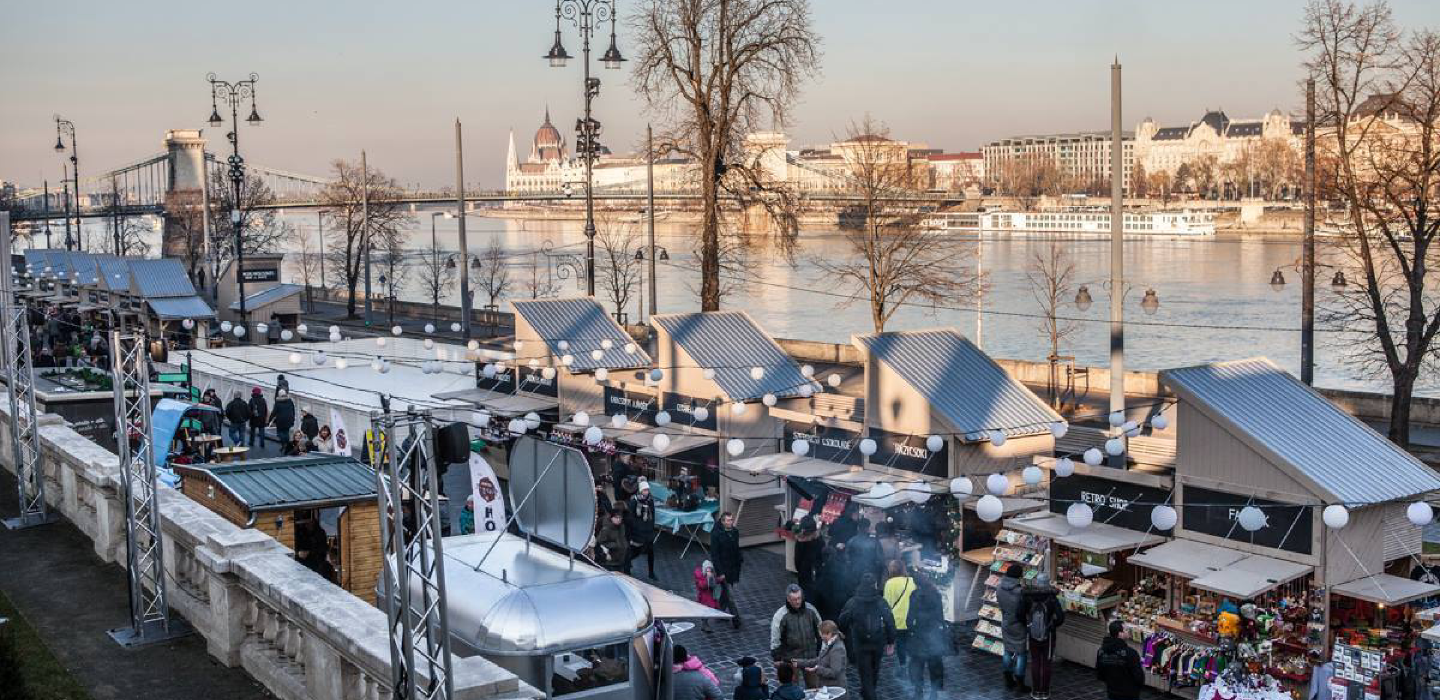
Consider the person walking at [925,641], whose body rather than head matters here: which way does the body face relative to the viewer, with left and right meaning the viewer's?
facing away from the viewer

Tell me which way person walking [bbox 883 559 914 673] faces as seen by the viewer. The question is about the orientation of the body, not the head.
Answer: away from the camera

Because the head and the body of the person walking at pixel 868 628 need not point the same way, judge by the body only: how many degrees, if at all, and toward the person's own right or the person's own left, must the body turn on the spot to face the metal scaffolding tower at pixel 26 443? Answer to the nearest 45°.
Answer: approximately 90° to the person's own left

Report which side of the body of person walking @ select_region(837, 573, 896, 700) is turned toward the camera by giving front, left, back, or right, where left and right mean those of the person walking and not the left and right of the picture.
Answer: back

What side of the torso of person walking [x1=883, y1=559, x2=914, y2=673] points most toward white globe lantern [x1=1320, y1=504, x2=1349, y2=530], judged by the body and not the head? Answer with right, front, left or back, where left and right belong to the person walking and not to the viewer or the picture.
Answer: right

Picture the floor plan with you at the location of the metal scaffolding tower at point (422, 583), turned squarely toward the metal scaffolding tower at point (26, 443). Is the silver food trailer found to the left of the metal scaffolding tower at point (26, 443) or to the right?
right

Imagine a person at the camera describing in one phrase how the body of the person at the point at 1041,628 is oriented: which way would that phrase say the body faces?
away from the camera
